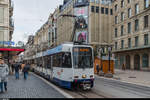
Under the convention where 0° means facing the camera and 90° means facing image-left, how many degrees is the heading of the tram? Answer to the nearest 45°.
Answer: approximately 315°
